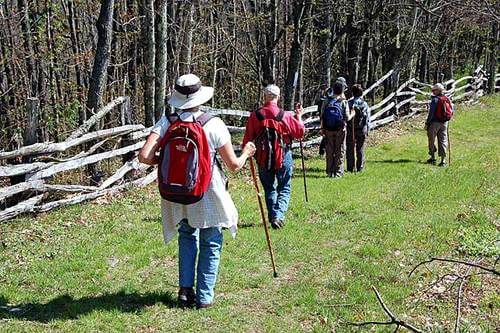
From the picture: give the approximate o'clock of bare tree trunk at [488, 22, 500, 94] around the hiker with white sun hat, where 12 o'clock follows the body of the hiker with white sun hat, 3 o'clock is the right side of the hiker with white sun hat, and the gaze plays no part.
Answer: The bare tree trunk is roughly at 1 o'clock from the hiker with white sun hat.

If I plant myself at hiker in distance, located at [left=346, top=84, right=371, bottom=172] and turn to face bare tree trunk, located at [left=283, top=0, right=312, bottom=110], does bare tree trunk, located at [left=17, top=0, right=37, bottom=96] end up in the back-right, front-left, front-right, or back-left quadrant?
front-left

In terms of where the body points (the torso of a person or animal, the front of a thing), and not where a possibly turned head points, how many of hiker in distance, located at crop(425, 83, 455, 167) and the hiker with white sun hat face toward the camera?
0

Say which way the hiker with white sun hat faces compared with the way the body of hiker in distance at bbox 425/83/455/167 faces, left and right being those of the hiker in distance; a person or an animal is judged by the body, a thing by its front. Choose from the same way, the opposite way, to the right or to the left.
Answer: the same way

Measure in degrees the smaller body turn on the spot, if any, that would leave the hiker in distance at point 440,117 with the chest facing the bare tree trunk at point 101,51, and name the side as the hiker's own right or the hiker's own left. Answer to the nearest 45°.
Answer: approximately 90° to the hiker's own left

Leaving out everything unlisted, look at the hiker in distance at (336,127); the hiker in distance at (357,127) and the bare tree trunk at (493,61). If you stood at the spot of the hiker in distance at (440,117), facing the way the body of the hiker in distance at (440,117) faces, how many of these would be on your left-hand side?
2

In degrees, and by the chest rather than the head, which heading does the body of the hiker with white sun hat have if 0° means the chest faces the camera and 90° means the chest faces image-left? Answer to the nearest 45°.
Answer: approximately 180°

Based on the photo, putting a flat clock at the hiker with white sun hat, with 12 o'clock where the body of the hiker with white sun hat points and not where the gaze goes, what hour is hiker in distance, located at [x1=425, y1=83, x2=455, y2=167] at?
The hiker in distance is roughly at 1 o'clock from the hiker with white sun hat.

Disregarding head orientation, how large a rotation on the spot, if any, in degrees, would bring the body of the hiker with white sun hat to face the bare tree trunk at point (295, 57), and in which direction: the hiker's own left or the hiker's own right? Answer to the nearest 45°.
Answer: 0° — they already face it

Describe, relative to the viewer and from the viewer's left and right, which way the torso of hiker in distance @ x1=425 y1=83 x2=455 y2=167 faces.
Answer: facing away from the viewer and to the left of the viewer

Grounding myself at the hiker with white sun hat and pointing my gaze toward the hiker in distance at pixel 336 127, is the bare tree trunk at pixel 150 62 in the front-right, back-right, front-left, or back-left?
front-left

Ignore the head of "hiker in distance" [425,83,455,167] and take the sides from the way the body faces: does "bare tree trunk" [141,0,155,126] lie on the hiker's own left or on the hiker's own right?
on the hiker's own left
